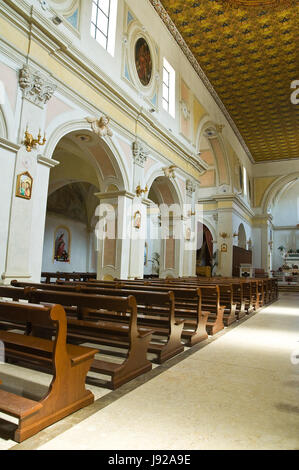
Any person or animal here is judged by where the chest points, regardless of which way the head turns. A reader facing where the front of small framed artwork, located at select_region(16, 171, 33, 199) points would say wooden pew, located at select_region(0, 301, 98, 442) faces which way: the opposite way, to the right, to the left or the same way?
to the left

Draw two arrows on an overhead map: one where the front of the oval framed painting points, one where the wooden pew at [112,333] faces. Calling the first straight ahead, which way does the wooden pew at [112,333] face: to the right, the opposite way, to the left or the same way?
to the left

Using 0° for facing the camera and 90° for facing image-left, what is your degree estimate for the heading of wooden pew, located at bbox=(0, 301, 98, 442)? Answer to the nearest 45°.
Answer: approximately 225°

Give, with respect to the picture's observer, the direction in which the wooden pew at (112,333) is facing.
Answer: facing away from the viewer and to the right of the viewer

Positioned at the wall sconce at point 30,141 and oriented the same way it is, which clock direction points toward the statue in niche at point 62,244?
The statue in niche is roughly at 8 o'clock from the wall sconce.

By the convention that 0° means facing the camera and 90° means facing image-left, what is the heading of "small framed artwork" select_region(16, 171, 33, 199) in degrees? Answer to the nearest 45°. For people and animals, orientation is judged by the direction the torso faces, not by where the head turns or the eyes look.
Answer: approximately 315°

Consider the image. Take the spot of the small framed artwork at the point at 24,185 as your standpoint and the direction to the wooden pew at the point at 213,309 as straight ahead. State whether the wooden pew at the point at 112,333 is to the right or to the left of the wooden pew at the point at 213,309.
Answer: right

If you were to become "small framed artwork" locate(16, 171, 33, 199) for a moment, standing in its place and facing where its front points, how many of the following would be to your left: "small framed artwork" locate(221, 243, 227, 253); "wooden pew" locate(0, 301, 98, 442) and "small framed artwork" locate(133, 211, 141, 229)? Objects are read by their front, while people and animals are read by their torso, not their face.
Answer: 2

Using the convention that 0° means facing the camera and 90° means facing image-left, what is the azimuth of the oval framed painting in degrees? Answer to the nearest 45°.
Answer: approximately 315°
